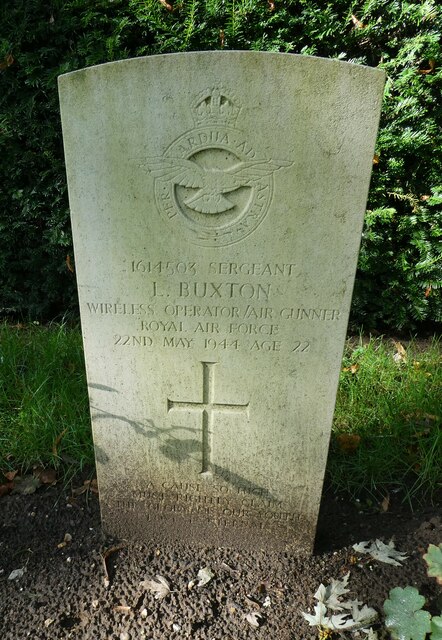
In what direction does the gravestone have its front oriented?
toward the camera

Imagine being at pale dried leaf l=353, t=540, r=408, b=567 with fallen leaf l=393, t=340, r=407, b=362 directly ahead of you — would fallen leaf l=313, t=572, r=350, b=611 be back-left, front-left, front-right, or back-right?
back-left

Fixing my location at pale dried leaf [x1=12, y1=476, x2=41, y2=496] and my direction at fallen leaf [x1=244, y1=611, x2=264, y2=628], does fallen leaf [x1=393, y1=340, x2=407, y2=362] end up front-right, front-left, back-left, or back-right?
front-left

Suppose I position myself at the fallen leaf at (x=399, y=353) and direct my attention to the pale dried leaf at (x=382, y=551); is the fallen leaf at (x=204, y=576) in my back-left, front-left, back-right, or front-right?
front-right

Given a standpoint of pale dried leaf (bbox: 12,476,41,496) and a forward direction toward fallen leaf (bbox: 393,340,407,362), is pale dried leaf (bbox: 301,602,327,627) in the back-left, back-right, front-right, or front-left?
front-right

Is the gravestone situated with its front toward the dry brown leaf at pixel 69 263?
no
